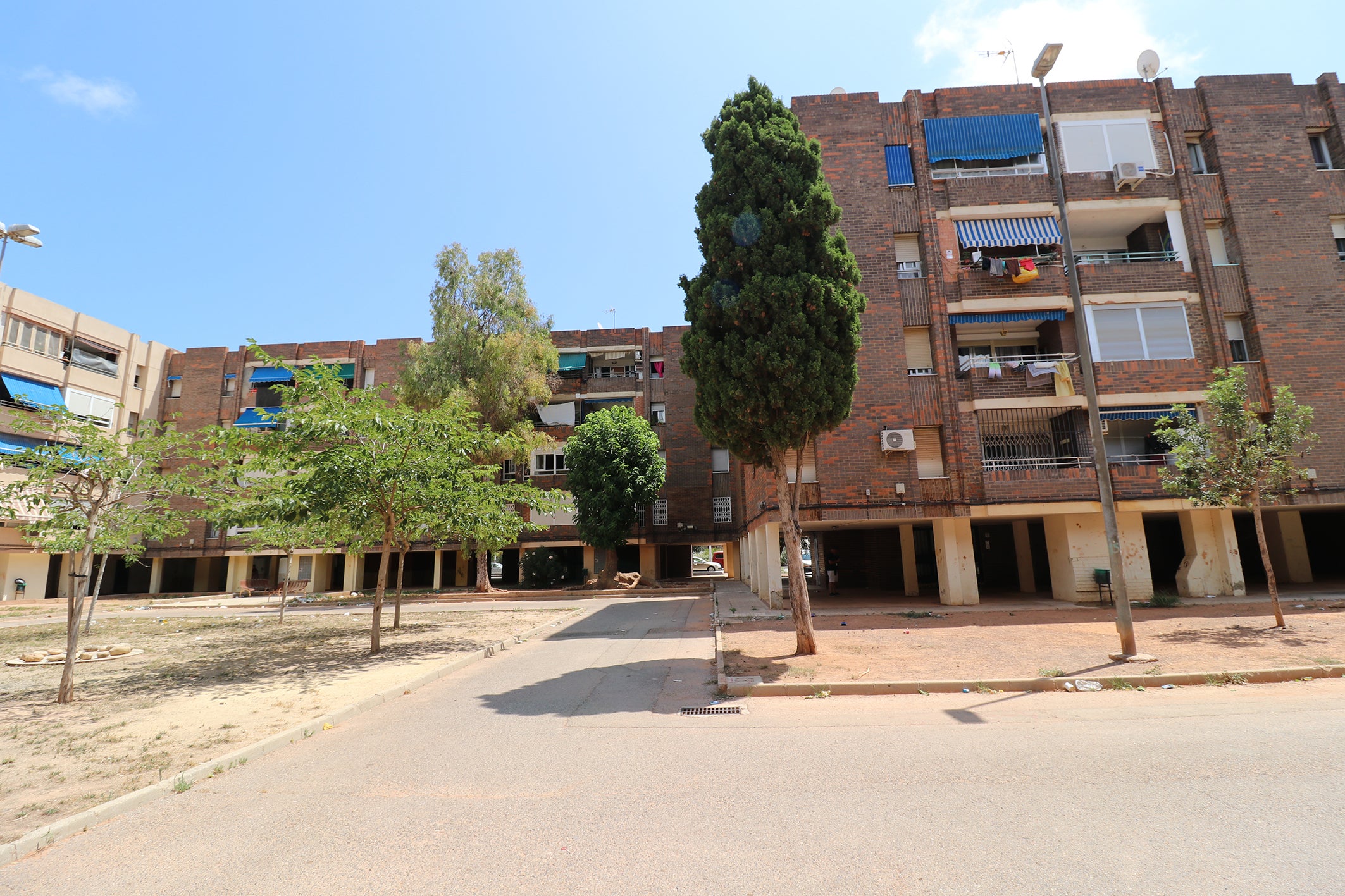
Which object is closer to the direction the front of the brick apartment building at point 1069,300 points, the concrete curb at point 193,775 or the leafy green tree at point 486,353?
the concrete curb

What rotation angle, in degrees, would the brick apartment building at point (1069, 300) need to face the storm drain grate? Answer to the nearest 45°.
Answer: approximately 45° to its right

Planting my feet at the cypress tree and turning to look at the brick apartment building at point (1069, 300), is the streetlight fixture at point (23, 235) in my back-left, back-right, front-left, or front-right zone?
back-left

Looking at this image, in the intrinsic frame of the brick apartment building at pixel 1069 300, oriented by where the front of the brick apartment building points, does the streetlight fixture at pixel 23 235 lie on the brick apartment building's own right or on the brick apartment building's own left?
on the brick apartment building's own right

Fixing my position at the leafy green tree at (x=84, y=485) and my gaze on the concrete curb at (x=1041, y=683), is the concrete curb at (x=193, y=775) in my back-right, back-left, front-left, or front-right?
front-right

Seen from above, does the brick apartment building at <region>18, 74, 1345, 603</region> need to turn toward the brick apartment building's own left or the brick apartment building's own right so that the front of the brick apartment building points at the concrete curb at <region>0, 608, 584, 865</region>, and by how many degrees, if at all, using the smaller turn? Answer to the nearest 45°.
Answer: approximately 45° to the brick apartment building's own right

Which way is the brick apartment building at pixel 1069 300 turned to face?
toward the camera

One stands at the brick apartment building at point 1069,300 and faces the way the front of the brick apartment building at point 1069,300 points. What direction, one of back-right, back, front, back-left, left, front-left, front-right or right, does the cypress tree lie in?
front-right

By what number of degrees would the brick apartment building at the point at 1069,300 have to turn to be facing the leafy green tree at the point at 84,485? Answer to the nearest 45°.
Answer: approximately 45° to its right

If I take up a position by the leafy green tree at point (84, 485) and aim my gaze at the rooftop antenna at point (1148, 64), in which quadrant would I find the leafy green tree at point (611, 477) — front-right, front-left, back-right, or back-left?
front-left
